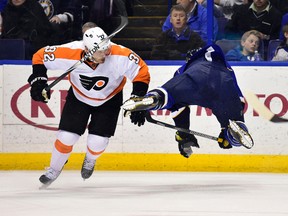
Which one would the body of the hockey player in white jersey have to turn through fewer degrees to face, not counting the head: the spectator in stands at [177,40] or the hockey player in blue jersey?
the hockey player in blue jersey

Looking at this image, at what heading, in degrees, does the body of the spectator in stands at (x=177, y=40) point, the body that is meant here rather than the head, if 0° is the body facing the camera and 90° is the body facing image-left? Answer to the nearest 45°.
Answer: approximately 0°

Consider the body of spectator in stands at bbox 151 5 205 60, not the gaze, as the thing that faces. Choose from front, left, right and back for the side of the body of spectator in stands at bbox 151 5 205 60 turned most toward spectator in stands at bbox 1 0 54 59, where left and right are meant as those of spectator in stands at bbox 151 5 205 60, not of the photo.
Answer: right

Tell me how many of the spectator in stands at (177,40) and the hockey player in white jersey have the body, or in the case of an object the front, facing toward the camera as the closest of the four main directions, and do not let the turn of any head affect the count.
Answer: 2

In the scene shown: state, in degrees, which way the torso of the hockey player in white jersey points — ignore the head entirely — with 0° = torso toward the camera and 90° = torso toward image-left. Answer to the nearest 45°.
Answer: approximately 0°

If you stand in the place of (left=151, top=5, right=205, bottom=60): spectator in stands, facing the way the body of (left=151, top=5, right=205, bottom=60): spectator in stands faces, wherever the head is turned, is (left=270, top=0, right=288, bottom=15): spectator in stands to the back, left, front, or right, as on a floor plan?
left
